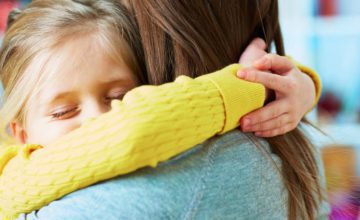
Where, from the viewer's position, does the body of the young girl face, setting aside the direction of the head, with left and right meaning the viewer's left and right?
facing the viewer and to the right of the viewer

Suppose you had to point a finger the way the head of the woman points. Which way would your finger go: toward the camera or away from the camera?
away from the camera
